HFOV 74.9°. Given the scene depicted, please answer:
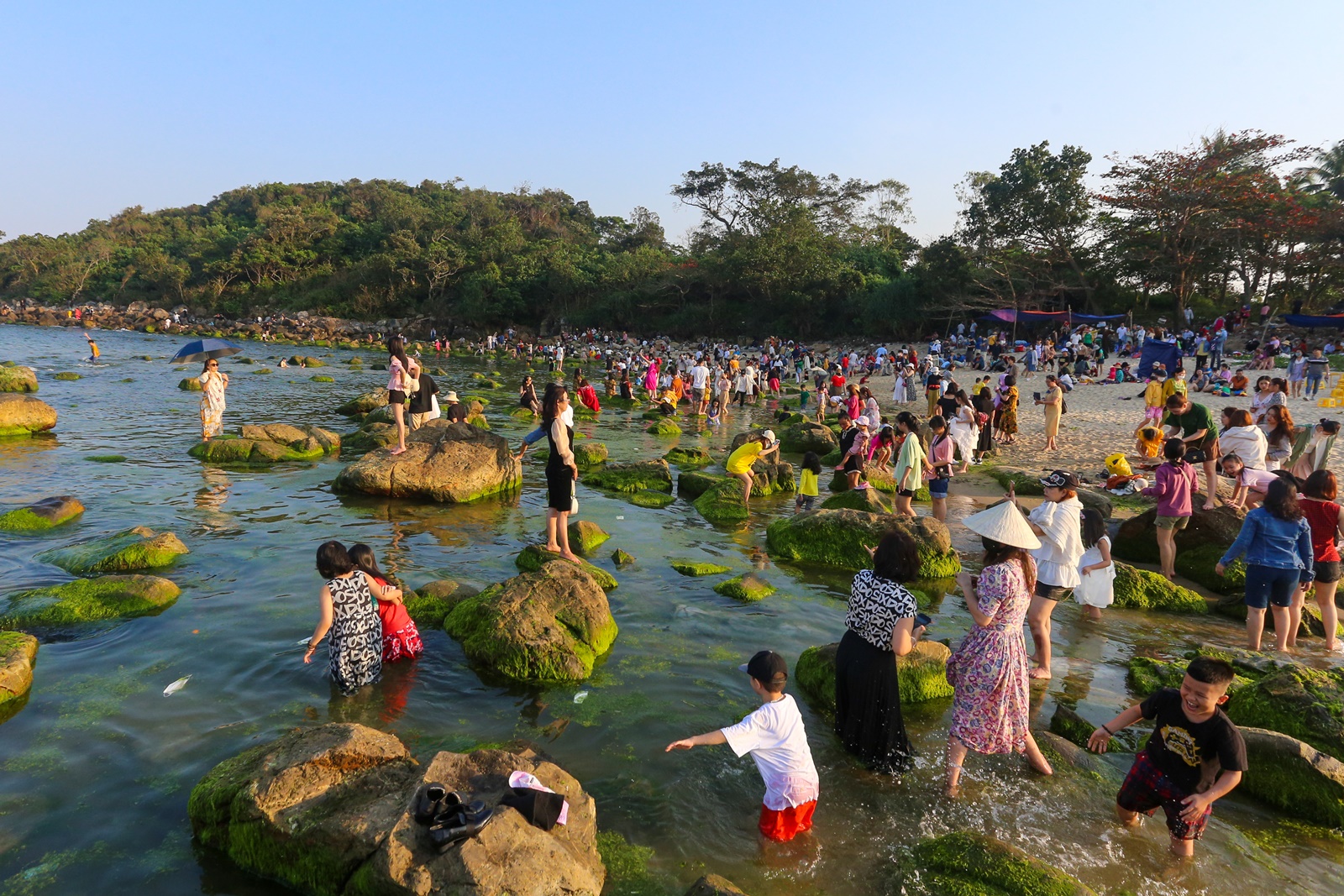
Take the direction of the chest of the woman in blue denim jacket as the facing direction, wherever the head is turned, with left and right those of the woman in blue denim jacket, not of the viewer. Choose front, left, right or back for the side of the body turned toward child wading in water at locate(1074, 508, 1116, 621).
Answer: left

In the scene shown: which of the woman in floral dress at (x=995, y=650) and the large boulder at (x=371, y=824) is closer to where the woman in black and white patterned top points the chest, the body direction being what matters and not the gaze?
the woman in floral dress

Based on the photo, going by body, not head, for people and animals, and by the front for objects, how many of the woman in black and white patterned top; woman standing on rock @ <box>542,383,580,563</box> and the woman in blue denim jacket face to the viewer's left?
0

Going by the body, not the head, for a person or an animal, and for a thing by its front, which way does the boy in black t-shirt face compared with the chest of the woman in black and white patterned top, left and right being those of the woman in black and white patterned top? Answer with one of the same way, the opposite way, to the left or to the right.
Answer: the opposite way

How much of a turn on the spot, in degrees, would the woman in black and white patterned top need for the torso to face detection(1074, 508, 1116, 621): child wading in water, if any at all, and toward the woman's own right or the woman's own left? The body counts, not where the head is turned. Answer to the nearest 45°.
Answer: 0° — they already face them

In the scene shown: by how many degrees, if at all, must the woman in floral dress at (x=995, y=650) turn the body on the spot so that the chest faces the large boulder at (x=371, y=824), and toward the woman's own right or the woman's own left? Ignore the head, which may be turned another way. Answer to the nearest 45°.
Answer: approximately 90° to the woman's own left

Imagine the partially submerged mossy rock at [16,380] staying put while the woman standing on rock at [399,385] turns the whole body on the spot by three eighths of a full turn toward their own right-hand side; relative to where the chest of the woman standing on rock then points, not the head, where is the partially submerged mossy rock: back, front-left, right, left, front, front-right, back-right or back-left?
left

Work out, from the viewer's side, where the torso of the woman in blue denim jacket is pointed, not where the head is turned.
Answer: away from the camera

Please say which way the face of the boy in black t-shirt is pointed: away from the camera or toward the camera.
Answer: toward the camera

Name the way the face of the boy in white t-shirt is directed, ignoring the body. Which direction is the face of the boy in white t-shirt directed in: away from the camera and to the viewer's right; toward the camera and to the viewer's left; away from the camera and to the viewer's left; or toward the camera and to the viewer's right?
away from the camera and to the viewer's left

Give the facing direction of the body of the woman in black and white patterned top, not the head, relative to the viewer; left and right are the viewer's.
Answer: facing away from the viewer and to the right of the viewer

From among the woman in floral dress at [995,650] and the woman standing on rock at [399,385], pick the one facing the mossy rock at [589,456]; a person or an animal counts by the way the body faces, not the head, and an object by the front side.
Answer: the woman in floral dress
